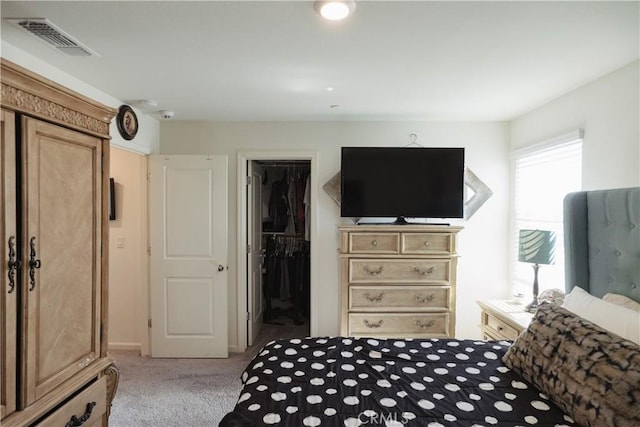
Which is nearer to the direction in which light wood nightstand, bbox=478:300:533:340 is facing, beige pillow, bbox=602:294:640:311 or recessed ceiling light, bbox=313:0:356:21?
the recessed ceiling light

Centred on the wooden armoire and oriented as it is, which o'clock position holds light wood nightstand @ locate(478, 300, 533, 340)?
The light wood nightstand is roughly at 11 o'clock from the wooden armoire.

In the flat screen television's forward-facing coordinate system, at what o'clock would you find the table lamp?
The table lamp is roughly at 10 o'clock from the flat screen television.

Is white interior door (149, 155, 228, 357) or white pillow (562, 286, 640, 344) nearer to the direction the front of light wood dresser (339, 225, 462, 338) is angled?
the white pillow

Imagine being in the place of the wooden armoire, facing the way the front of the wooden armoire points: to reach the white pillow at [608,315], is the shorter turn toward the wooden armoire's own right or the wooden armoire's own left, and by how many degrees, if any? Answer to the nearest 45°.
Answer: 0° — it already faces it

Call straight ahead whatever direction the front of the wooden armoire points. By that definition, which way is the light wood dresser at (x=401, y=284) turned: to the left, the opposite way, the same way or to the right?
to the right

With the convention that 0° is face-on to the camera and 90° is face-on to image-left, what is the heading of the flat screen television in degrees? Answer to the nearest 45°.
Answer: approximately 0°

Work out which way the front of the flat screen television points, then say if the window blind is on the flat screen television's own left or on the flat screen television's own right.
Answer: on the flat screen television's own left

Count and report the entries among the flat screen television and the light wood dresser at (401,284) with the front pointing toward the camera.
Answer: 2

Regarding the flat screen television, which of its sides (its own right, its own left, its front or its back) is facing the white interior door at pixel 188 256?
right
